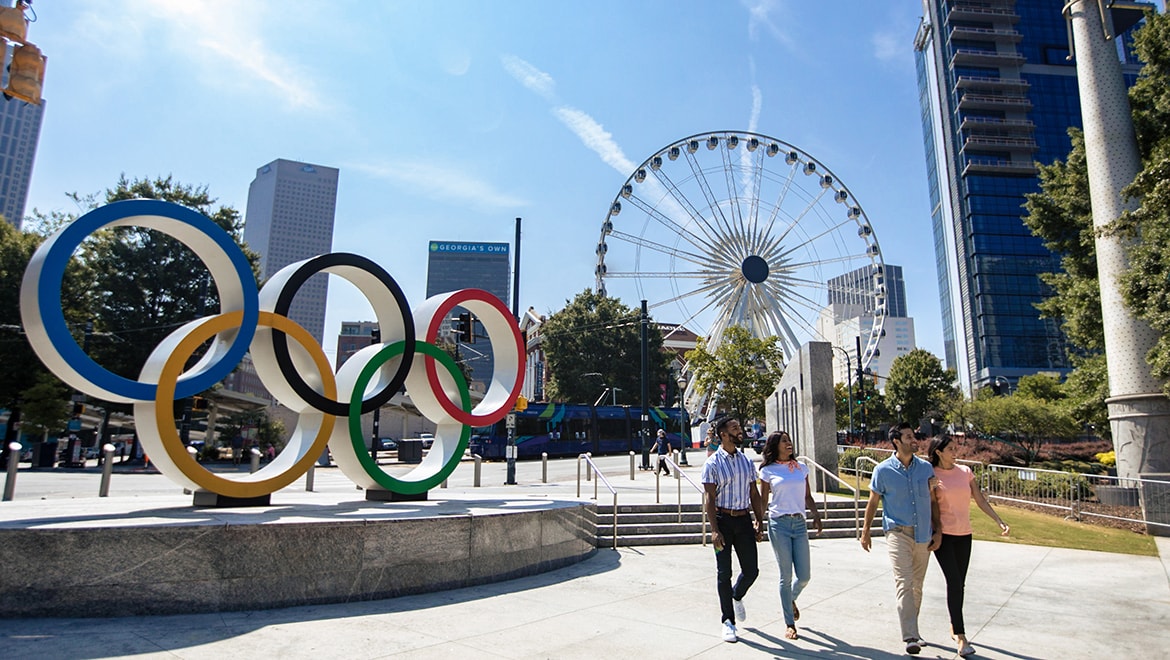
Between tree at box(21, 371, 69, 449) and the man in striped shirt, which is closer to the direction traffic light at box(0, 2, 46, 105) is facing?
the tree

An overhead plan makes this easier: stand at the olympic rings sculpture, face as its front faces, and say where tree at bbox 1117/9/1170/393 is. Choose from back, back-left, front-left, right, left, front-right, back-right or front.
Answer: front-left

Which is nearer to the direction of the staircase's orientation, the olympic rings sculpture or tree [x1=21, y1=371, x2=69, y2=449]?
the olympic rings sculpture

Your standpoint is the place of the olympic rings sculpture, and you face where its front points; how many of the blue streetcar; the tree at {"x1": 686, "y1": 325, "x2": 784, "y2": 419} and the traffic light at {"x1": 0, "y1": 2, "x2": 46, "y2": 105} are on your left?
2

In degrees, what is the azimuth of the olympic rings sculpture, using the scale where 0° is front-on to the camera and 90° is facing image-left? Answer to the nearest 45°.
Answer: approximately 315°

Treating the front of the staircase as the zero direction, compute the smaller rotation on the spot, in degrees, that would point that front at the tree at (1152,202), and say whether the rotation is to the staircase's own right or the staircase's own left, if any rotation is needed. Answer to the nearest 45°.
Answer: approximately 135° to the staircase's own left

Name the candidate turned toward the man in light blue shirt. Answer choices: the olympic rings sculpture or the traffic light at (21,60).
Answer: the olympic rings sculpture

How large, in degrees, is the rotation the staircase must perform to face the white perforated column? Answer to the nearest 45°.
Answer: approximately 135° to its left

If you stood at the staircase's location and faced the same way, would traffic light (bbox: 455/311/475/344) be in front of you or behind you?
behind

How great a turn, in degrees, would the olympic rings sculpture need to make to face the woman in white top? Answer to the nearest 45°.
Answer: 0° — it already faces them

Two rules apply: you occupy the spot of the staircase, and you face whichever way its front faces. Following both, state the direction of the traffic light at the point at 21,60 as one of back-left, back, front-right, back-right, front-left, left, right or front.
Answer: front-right

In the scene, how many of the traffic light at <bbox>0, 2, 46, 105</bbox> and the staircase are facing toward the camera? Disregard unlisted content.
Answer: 1
